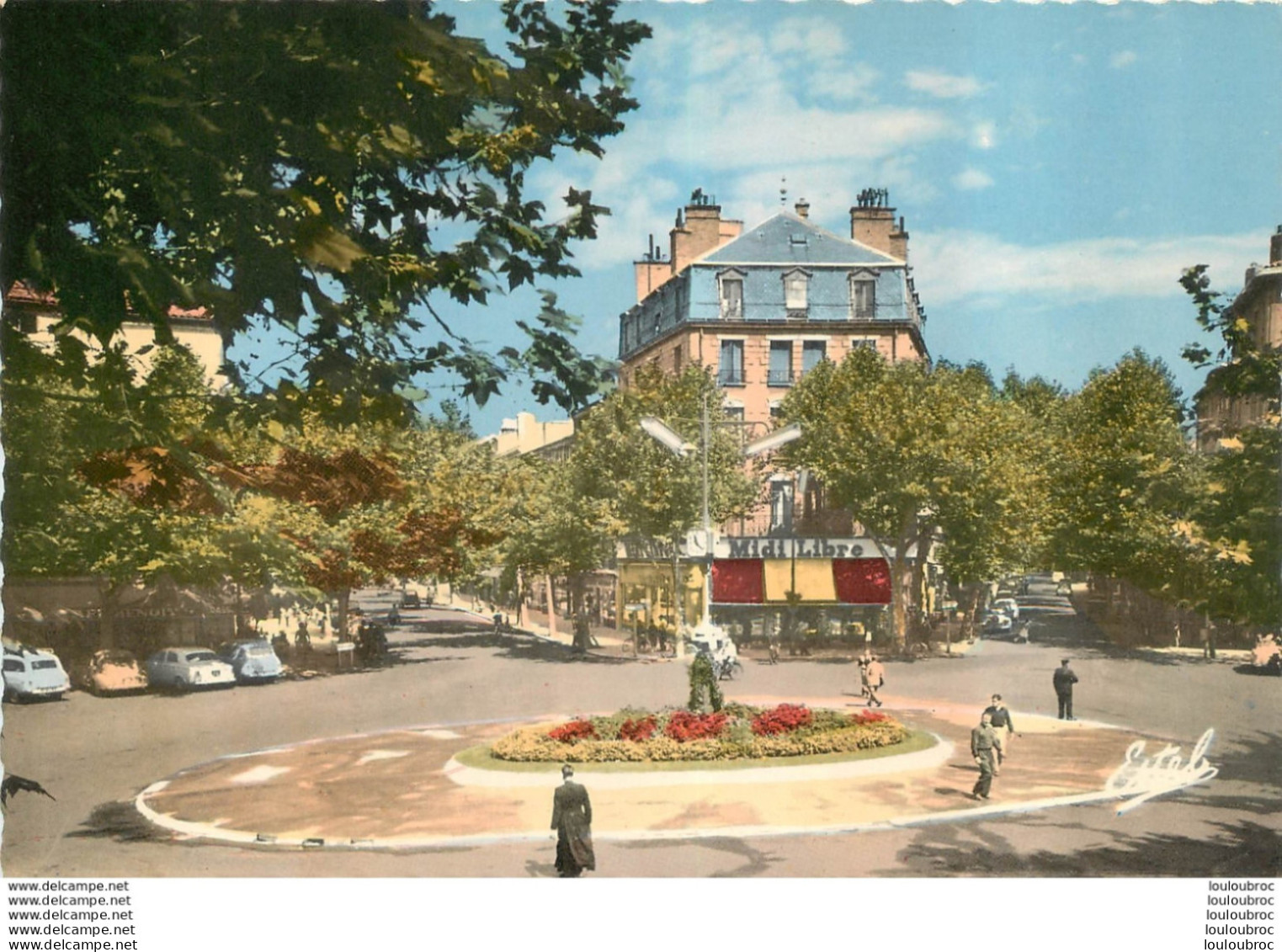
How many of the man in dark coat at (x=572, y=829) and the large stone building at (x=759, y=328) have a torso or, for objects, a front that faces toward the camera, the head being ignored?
1

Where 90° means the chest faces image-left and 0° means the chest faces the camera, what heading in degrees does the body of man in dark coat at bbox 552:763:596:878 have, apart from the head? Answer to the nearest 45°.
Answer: approximately 180°

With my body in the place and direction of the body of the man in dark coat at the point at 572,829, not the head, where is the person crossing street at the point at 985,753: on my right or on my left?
on my right

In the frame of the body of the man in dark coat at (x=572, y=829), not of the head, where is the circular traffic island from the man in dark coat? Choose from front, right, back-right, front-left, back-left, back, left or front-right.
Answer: front

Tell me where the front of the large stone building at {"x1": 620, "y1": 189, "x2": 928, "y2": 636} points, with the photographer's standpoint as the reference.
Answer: facing the viewer

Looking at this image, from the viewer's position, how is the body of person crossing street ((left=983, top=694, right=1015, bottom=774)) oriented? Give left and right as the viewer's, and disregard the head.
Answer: facing the viewer and to the left of the viewer

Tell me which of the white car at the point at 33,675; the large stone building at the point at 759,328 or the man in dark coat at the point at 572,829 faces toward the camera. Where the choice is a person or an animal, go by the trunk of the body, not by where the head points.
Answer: the large stone building

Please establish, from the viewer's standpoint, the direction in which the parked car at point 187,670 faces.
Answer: facing away from the viewer and to the left of the viewer
